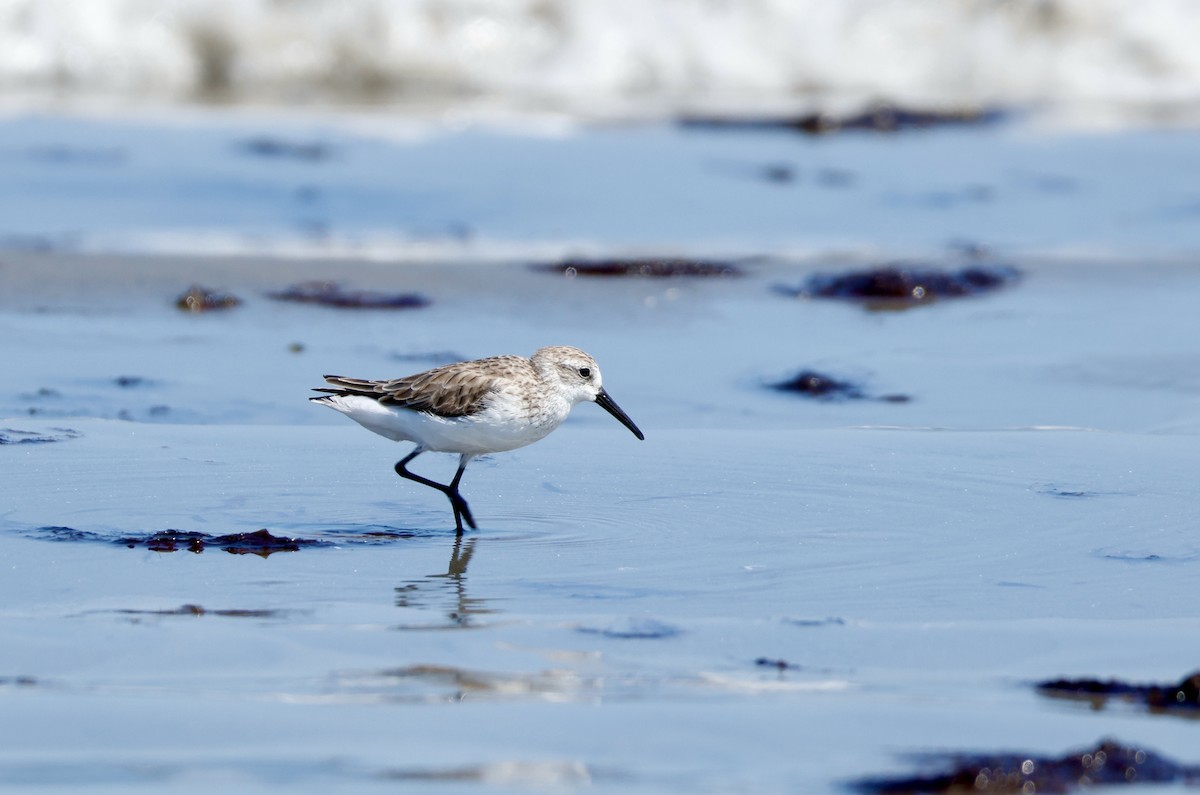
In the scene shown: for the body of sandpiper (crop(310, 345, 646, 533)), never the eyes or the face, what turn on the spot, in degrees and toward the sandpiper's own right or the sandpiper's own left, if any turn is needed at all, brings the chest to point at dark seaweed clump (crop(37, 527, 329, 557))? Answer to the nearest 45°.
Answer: approximately 135° to the sandpiper's own right

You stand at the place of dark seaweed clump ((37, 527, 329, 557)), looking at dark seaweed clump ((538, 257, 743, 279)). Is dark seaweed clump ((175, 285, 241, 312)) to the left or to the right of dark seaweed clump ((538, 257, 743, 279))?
left

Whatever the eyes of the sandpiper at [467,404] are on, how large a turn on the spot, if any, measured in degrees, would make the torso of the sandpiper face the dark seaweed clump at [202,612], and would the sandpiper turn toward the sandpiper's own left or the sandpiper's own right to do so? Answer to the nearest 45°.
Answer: approximately 90° to the sandpiper's own right

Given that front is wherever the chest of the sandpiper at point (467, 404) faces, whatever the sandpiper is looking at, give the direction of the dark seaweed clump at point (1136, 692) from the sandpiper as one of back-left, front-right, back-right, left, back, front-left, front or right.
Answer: front-right

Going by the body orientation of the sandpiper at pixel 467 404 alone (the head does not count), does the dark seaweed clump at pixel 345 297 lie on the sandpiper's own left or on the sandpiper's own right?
on the sandpiper's own left

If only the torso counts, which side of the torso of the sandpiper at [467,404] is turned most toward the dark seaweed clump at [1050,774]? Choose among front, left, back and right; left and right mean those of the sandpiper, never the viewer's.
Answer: right

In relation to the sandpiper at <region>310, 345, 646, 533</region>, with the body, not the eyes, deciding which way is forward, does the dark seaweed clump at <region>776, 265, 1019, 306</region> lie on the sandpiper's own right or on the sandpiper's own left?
on the sandpiper's own left

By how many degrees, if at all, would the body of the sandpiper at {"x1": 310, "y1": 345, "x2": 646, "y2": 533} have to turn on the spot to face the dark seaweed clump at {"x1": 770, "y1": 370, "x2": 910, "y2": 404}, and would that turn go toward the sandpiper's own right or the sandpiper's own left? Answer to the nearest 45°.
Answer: approximately 45° to the sandpiper's own left

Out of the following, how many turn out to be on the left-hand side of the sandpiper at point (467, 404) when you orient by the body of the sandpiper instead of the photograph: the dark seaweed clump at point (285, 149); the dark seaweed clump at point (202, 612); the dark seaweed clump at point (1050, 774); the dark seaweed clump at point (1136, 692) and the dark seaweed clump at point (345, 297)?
2

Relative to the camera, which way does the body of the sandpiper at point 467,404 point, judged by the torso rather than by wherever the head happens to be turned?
to the viewer's right
